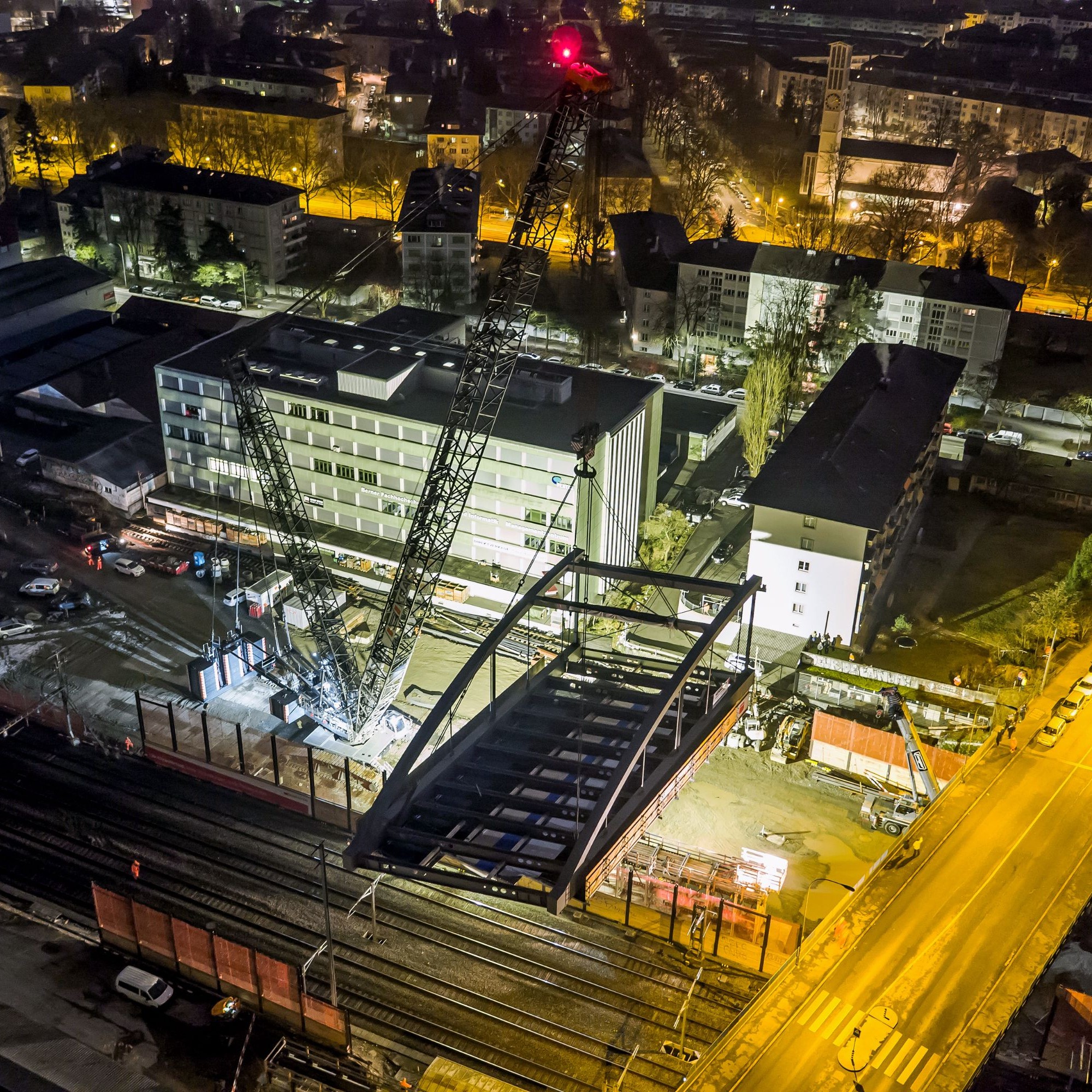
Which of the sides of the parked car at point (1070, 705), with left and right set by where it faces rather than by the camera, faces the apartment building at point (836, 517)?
right

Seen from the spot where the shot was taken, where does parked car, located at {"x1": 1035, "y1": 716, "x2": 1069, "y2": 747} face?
facing the viewer and to the left of the viewer

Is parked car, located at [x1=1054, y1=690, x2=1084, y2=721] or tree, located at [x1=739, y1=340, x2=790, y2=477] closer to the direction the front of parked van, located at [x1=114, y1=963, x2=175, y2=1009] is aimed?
the parked car

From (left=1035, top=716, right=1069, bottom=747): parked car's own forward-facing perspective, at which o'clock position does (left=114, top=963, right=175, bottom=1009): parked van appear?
(left=114, top=963, right=175, bottom=1009): parked van is roughly at 12 o'clock from (left=1035, top=716, right=1069, bottom=747): parked car.

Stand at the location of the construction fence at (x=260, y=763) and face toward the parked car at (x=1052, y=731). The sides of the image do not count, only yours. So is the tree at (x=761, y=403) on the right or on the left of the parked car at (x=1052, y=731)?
left

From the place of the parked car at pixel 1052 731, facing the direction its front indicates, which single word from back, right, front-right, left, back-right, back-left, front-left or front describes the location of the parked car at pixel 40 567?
front-right

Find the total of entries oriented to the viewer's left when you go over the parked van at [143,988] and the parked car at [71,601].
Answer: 1

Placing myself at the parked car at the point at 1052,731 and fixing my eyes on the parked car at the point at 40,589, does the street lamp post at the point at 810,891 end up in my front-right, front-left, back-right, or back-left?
front-left

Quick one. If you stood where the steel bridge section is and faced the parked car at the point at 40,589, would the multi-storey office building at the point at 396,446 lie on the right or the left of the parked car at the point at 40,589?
right

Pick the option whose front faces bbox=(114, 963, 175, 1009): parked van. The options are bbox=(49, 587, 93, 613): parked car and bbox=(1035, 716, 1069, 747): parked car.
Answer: bbox=(1035, 716, 1069, 747): parked car

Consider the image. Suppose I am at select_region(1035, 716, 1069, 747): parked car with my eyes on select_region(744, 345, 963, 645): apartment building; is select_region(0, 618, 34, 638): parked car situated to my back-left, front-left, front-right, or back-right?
front-left

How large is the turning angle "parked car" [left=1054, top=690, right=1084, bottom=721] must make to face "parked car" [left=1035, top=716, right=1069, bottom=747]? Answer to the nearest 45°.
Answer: approximately 45° to its left

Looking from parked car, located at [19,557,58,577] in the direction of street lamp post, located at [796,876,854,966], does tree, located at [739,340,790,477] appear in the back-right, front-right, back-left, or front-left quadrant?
front-left

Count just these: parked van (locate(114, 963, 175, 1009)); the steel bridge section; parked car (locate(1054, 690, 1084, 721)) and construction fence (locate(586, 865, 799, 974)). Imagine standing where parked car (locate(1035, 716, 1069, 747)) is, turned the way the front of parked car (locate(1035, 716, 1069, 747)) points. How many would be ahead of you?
3

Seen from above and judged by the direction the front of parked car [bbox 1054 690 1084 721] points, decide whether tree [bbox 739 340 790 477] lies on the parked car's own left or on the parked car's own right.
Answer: on the parked car's own right

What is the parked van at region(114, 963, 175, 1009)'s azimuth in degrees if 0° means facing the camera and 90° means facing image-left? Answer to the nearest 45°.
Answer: approximately 315°

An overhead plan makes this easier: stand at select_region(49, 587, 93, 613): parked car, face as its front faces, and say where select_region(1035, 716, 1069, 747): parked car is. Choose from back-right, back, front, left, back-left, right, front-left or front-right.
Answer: back-left

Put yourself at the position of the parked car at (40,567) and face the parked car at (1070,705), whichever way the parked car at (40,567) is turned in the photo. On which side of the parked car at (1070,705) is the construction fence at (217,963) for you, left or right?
right

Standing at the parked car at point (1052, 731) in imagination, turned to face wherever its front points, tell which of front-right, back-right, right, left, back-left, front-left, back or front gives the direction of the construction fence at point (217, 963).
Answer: front

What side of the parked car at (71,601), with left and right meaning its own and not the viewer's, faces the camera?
left

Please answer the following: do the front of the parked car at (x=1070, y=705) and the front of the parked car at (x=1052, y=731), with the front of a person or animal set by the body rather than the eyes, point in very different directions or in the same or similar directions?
same or similar directions
